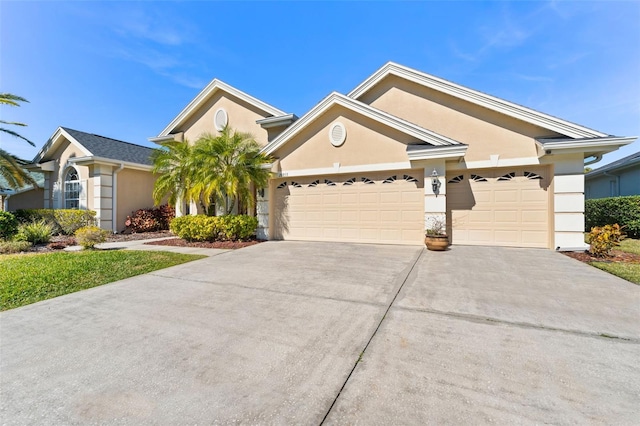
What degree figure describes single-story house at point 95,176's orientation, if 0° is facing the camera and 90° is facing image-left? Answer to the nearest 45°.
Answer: approximately 45°

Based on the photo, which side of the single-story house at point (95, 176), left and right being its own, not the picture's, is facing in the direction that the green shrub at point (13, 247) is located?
front

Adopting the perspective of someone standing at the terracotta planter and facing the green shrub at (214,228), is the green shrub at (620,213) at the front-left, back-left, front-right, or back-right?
back-right

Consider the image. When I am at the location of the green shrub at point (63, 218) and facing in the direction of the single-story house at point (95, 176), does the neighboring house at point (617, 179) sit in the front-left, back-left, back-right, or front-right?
front-right

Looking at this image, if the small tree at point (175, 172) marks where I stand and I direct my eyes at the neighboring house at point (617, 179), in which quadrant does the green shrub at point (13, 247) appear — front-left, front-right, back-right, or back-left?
back-right

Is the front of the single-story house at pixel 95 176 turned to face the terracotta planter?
no

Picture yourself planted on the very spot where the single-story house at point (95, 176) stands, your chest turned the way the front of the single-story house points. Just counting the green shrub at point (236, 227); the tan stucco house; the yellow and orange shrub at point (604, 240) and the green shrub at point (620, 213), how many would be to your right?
0

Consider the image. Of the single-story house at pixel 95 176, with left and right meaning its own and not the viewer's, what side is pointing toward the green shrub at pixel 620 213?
left

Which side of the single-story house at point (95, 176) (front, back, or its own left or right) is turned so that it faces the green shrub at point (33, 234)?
front

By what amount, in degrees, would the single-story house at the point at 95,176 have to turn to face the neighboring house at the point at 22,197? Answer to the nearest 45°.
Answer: approximately 90° to its right

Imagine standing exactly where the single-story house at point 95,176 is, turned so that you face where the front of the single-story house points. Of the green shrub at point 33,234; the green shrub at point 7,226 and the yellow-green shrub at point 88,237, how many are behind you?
0

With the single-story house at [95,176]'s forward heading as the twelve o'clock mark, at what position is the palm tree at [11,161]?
The palm tree is roughly at 2 o'clock from the single-story house.
